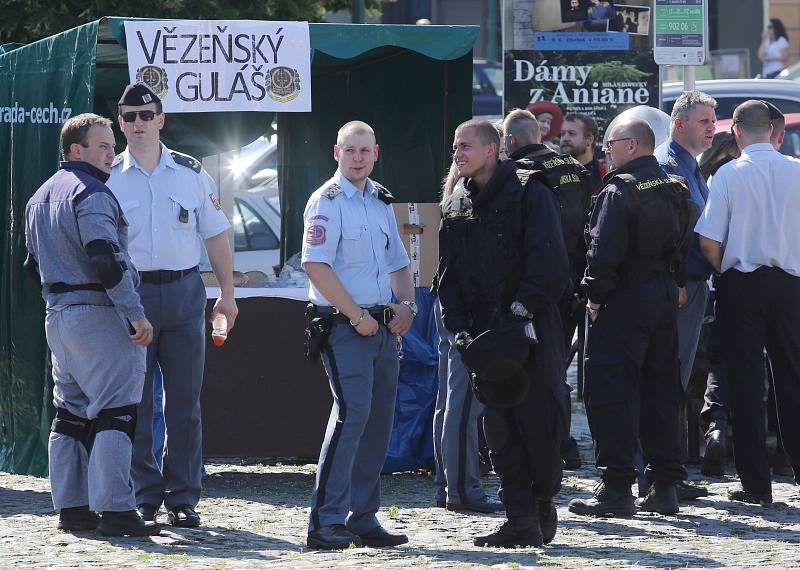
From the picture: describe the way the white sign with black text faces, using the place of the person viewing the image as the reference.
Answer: facing the viewer

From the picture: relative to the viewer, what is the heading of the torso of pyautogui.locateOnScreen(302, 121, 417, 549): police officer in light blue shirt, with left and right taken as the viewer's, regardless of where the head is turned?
facing the viewer and to the right of the viewer

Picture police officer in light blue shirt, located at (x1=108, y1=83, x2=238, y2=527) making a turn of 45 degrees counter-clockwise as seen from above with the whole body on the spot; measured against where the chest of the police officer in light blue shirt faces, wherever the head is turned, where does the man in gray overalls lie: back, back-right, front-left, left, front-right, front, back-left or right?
right

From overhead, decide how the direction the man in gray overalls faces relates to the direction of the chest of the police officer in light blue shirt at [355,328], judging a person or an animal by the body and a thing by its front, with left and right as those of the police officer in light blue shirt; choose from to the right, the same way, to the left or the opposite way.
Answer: to the left

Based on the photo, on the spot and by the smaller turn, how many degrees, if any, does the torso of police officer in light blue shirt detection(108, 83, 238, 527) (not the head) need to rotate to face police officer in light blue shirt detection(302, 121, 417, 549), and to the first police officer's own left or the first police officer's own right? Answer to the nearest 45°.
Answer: approximately 45° to the first police officer's own left
